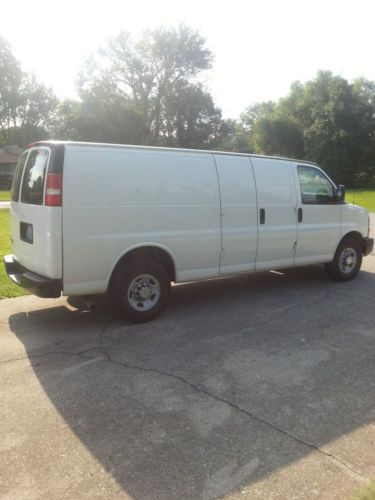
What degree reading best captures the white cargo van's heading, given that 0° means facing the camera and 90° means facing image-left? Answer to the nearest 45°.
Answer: approximately 225°
